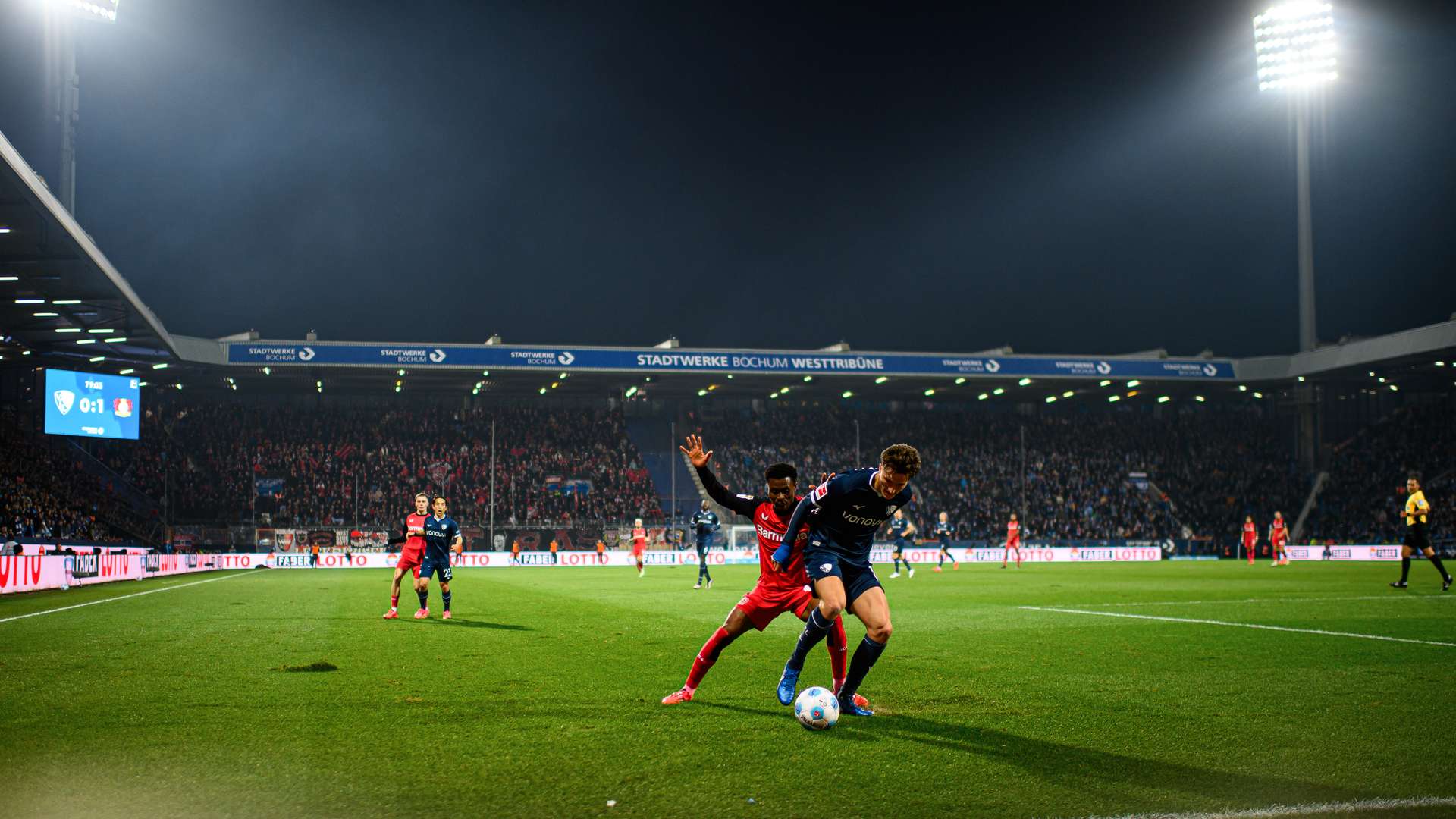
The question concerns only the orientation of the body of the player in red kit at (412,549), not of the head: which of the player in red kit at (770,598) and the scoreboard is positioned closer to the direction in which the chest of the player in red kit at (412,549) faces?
the player in red kit

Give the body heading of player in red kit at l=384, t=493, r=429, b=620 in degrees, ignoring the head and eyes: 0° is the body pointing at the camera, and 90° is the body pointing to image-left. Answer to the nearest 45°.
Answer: approximately 0°

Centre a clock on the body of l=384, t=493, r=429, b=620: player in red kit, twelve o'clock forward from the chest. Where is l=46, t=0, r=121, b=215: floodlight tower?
The floodlight tower is roughly at 5 o'clock from the player in red kit.

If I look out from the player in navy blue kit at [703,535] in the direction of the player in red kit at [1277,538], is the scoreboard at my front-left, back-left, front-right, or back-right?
back-left

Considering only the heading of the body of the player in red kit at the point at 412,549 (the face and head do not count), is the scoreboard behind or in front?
behind

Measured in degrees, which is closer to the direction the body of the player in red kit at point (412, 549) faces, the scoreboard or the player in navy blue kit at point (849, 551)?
the player in navy blue kit

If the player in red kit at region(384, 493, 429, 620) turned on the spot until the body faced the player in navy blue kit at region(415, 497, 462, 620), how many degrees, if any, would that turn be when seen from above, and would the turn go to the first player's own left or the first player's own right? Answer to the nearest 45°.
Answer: approximately 45° to the first player's own left

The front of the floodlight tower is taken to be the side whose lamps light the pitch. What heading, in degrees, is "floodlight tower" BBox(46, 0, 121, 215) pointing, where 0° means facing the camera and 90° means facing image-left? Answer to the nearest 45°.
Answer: approximately 315°

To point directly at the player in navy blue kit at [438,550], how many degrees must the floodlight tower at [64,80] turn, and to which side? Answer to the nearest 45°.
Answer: approximately 45° to its right
